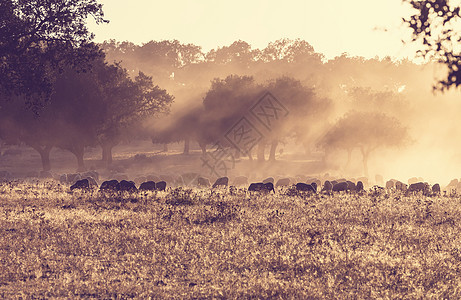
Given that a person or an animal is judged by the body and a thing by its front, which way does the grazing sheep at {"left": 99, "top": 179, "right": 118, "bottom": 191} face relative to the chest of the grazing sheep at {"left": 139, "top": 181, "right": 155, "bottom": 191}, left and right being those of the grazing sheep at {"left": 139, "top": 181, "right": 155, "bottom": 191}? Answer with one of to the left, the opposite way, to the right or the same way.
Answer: the same way

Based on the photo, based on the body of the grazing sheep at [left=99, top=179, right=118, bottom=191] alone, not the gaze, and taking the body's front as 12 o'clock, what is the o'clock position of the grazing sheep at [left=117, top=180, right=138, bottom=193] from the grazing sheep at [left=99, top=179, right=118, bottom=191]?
the grazing sheep at [left=117, top=180, right=138, bottom=193] is roughly at 7 o'clock from the grazing sheep at [left=99, top=179, right=118, bottom=191].

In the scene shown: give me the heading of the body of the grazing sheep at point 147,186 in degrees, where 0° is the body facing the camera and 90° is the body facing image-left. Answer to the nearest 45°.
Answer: approximately 90°

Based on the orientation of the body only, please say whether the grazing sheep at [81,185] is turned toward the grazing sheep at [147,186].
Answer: no

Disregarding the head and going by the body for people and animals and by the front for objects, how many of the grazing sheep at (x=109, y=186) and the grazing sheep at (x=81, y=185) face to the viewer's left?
2

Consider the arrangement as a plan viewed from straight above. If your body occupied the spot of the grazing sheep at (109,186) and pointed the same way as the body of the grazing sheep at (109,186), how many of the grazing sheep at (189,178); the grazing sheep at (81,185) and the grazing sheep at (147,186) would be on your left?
0

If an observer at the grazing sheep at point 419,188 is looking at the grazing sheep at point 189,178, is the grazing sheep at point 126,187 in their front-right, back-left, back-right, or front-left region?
front-left

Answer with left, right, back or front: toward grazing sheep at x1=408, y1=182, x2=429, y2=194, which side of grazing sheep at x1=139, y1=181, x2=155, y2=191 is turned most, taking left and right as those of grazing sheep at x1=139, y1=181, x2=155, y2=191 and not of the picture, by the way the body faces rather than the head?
back

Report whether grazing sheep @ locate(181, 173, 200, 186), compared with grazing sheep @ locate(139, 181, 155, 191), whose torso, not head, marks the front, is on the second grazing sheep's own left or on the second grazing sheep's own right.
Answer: on the second grazing sheep's own right

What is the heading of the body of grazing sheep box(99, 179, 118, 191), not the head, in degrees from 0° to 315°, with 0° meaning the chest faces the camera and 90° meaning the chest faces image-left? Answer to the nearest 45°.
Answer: approximately 90°

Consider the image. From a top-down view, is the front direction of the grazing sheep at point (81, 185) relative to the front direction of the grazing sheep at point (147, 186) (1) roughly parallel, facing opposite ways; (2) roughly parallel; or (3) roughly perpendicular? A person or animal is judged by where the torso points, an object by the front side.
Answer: roughly parallel

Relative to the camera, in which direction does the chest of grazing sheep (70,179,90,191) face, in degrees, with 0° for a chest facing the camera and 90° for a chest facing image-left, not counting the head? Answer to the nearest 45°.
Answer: approximately 90°

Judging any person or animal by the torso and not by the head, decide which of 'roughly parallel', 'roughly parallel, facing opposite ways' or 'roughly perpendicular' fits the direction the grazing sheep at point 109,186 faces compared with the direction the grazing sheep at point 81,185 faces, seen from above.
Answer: roughly parallel

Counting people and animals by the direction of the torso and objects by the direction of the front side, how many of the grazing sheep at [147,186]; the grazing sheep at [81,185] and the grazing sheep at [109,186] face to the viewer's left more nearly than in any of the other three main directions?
3

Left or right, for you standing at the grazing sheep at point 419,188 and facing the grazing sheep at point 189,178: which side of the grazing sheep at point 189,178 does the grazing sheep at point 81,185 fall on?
left
